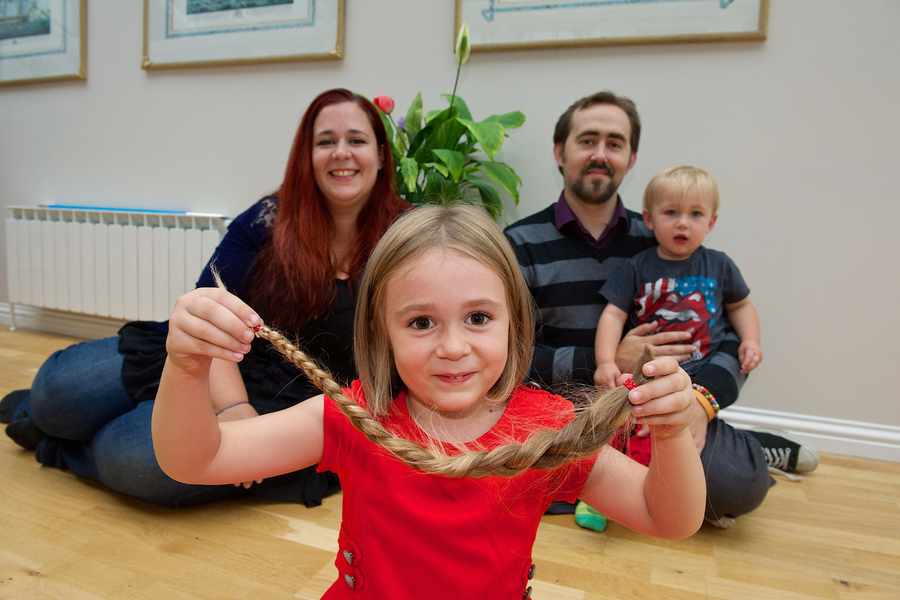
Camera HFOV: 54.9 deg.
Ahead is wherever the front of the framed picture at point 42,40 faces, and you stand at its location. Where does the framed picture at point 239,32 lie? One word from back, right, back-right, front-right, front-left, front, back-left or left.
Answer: left

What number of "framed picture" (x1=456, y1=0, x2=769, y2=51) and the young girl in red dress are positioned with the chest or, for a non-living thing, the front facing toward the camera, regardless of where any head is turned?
2

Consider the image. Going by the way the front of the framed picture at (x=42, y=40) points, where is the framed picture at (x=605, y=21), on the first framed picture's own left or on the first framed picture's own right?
on the first framed picture's own left

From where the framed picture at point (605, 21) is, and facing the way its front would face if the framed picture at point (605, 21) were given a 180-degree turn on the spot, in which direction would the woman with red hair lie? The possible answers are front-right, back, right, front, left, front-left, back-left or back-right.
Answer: back-left

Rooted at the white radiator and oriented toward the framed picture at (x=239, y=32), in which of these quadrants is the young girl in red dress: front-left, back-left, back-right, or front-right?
front-right

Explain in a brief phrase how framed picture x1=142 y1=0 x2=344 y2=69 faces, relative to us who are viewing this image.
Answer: facing the viewer and to the left of the viewer

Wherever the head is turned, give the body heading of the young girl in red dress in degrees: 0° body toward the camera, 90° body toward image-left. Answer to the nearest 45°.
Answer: approximately 0°

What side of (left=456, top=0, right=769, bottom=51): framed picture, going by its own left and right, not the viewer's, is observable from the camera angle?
front

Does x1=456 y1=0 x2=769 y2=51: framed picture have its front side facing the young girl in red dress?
yes
